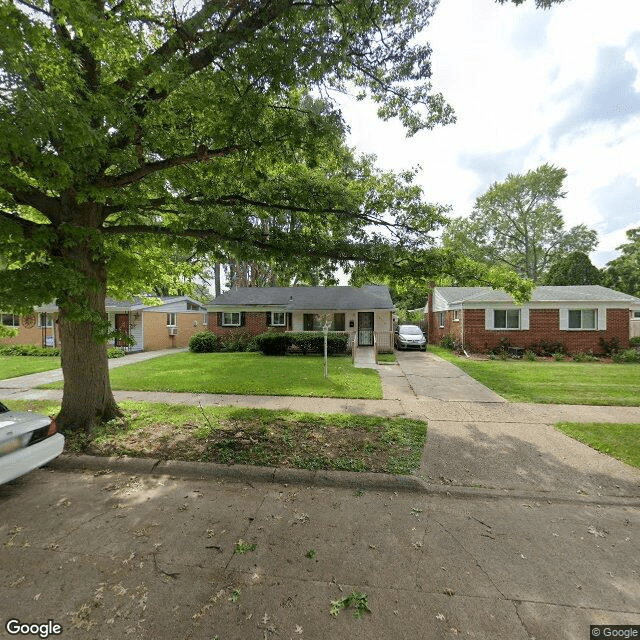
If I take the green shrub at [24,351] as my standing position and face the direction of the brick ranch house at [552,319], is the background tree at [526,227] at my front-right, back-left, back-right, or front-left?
front-left

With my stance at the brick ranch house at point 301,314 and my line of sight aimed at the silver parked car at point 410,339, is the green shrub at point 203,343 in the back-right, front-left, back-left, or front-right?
back-right

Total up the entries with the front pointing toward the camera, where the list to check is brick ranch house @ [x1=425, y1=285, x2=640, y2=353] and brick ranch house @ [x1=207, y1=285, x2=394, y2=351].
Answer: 2

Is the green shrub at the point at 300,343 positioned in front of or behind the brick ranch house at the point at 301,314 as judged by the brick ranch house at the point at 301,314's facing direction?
in front

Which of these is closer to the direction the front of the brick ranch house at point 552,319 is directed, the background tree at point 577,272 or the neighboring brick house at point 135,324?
the neighboring brick house

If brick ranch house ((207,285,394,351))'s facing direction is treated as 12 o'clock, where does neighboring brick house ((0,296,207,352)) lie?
The neighboring brick house is roughly at 3 o'clock from the brick ranch house.

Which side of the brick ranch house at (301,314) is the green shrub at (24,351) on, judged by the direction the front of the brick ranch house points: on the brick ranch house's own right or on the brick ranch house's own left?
on the brick ranch house's own right

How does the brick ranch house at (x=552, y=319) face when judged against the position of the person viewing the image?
facing the viewer

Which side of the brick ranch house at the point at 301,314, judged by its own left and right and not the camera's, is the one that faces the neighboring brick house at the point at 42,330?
right

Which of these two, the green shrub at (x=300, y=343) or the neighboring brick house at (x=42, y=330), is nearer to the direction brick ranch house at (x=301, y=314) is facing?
the green shrub

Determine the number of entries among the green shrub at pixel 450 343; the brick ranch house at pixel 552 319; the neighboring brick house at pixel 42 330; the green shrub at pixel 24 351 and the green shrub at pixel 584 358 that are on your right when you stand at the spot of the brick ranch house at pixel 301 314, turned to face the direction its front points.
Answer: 2

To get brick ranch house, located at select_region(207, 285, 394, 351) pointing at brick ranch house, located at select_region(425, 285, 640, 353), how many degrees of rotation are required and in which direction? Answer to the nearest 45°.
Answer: approximately 90° to its left

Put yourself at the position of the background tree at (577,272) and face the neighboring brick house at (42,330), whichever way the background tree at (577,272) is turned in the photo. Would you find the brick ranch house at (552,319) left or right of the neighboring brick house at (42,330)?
left

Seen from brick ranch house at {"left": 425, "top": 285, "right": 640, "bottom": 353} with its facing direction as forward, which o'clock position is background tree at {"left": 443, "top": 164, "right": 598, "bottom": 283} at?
The background tree is roughly at 6 o'clock from the brick ranch house.

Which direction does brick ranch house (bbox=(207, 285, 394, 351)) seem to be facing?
toward the camera

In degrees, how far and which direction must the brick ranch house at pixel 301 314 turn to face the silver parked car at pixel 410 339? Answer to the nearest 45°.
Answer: approximately 90° to its left
